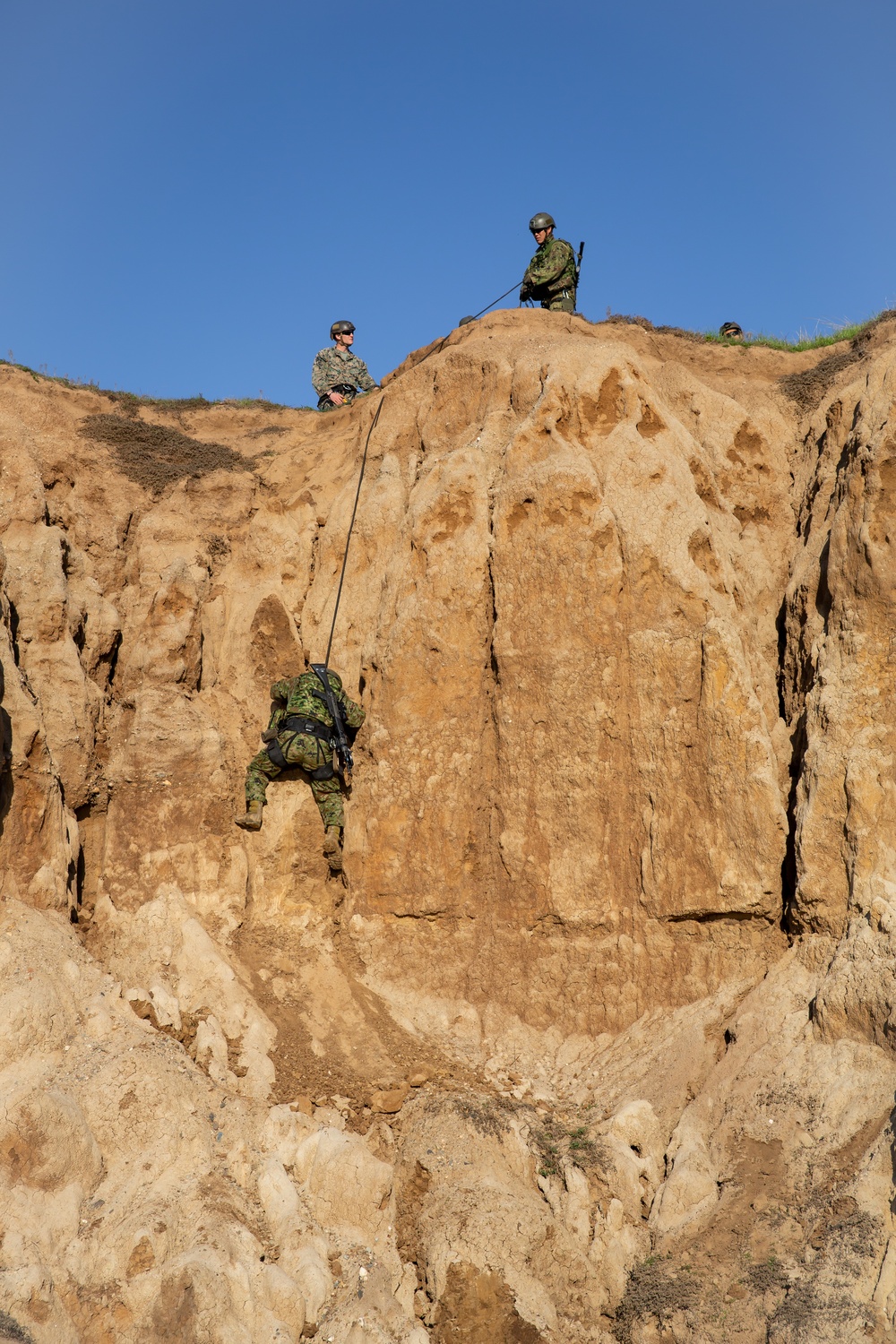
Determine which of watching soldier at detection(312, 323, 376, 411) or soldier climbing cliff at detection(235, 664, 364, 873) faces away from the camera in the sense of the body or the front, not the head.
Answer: the soldier climbing cliff

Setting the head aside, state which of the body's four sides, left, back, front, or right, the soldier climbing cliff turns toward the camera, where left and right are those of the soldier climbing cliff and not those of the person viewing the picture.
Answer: back

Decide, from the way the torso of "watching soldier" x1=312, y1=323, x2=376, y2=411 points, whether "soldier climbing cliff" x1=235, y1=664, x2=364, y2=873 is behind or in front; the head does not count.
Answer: in front

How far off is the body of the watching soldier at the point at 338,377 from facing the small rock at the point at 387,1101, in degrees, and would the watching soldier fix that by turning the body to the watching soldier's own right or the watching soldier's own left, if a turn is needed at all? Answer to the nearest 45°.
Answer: approximately 45° to the watching soldier's own right

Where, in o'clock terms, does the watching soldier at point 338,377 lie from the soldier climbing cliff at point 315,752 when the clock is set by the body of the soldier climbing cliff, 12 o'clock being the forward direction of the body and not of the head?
The watching soldier is roughly at 12 o'clock from the soldier climbing cliff.

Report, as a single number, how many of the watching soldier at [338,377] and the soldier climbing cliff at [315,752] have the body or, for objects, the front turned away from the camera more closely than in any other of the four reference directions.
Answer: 1

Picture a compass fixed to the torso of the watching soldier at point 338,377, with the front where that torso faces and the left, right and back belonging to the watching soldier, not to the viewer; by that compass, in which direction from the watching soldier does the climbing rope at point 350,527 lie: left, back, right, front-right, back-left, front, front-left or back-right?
front-right

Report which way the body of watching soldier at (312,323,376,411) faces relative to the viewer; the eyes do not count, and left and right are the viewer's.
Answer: facing the viewer and to the right of the viewer

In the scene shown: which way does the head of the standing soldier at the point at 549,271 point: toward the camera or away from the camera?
toward the camera

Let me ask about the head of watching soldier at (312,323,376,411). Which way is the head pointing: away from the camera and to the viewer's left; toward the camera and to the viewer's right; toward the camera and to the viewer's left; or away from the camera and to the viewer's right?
toward the camera and to the viewer's right
